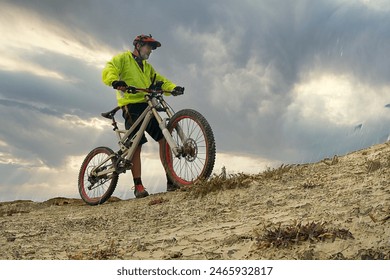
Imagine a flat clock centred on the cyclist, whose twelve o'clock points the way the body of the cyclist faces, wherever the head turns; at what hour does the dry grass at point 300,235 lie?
The dry grass is roughly at 1 o'clock from the cyclist.

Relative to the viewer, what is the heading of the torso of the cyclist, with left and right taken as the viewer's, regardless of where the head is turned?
facing the viewer and to the right of the viewer

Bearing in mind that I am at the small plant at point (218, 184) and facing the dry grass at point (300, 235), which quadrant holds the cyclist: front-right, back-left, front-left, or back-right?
back-right

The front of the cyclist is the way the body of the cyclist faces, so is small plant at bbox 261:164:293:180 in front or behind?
in front
